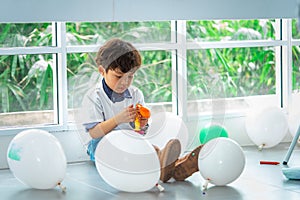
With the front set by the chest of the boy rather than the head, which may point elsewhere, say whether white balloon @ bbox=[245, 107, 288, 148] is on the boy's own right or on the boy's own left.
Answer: on the boy's own left

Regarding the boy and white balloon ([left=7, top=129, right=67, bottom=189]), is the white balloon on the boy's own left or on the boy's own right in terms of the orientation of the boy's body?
on the boy's own right

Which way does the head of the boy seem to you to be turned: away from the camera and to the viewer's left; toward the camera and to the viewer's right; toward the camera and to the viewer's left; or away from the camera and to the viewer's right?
toward the camera and to the viewer's right

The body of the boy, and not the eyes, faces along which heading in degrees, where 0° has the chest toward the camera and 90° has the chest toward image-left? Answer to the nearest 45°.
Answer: approximately 315°
